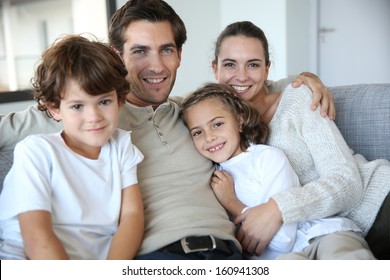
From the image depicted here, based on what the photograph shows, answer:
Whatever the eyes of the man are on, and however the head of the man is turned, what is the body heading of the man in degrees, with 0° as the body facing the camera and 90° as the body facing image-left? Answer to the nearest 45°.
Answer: approximately 0°

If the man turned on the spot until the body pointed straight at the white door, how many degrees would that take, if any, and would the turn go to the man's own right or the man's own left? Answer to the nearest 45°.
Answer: approximately 135° to the man's own left

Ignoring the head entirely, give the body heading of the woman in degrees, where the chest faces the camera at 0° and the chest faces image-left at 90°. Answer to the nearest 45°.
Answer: approximately 45°

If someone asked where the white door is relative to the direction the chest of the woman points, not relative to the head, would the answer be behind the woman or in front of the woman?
behind
